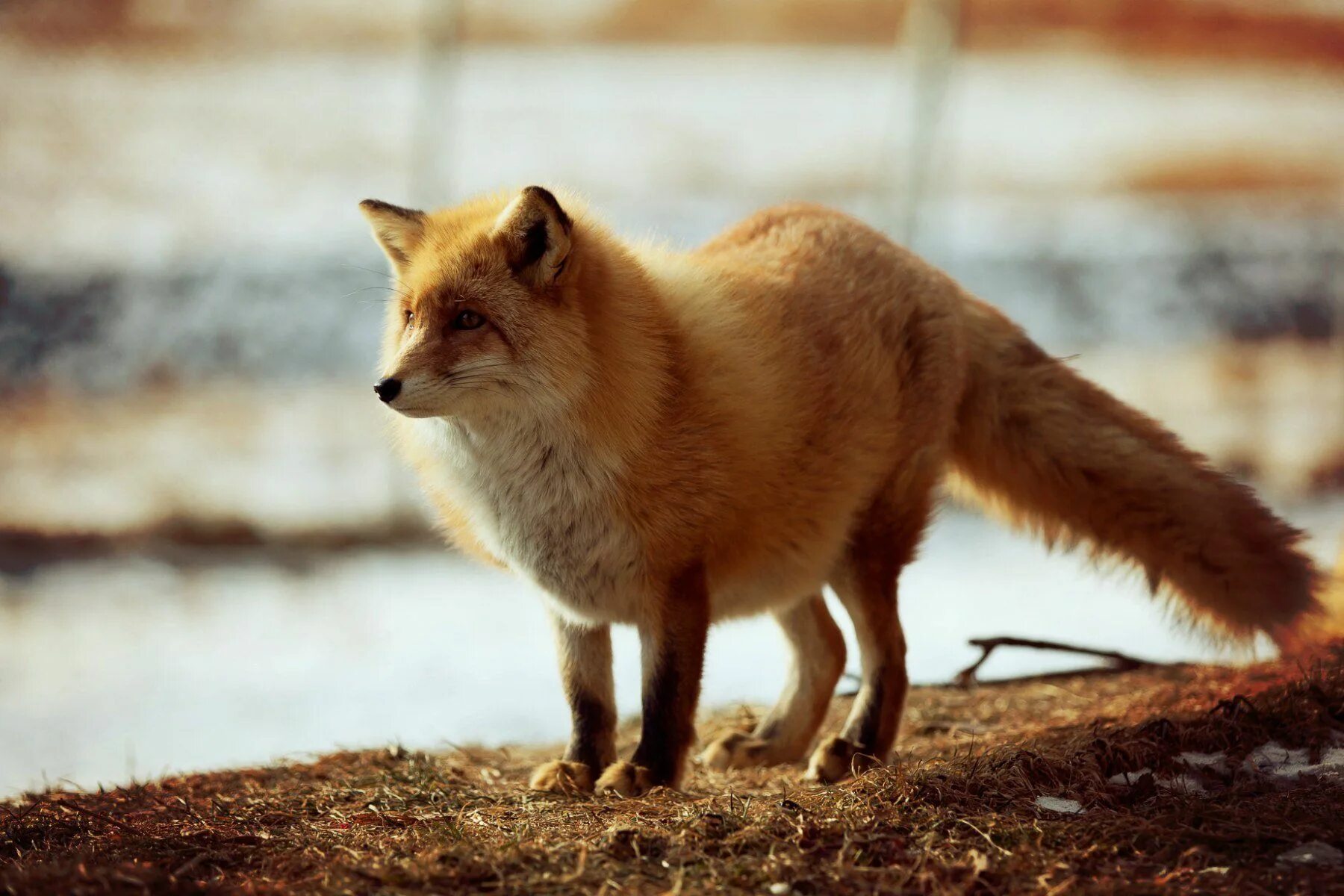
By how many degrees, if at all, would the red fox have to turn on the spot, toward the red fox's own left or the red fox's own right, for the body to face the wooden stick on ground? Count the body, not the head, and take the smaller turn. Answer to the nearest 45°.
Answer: approximately 180°

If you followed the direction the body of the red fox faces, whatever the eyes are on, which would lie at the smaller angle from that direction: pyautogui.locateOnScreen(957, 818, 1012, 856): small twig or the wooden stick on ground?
the small twig

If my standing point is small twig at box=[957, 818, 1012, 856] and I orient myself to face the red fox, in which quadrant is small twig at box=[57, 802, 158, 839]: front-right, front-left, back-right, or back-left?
front-left

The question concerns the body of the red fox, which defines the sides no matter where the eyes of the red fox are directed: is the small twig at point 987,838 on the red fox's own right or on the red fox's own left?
on the red fox's own left

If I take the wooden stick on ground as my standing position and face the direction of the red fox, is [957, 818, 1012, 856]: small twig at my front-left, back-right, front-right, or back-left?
front-left

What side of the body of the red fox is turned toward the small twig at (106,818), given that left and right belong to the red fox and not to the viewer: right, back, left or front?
front

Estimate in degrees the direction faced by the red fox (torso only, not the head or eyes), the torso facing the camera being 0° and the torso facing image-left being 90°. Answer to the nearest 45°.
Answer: approximately 45°
